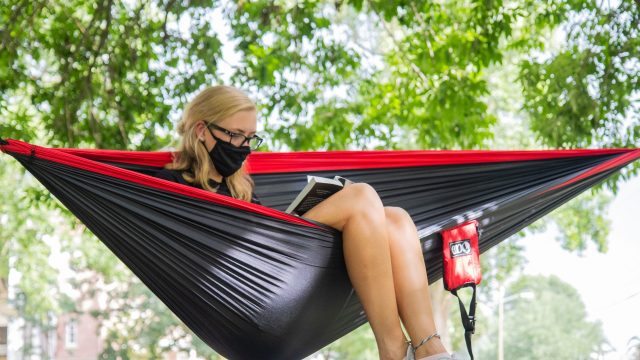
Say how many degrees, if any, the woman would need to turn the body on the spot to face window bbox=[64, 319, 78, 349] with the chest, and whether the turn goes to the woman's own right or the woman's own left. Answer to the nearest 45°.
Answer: approximately 135° to the woman's own left

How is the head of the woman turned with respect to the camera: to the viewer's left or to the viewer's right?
to the viewer's right

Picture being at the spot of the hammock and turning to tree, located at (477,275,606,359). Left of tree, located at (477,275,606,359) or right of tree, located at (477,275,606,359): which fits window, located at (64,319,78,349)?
left

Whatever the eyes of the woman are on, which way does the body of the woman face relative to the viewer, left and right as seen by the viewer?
facing the viewer and to the right of the viewer

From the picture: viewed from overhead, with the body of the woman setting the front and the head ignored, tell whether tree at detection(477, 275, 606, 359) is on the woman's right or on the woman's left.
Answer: on the woman's left
